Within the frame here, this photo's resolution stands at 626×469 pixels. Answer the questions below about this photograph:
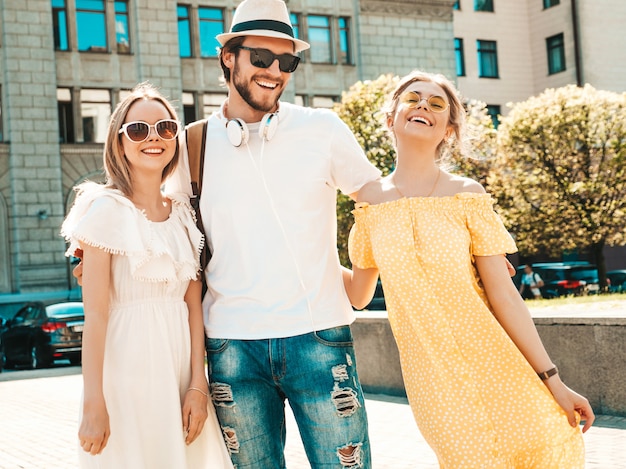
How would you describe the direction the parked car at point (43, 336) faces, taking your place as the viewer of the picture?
facing away from the viewer and to the left of the viewer

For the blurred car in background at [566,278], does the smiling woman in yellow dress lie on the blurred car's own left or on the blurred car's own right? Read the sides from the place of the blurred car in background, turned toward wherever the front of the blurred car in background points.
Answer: on the blurred car's own left

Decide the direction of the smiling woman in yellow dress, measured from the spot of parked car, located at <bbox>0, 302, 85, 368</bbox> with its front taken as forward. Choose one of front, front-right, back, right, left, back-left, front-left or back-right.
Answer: back-left

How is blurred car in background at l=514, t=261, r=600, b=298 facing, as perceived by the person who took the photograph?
facing away from the viewer and to the left of the viewer

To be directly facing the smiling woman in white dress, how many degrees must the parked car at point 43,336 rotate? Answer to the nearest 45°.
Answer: approximately 135° to its left

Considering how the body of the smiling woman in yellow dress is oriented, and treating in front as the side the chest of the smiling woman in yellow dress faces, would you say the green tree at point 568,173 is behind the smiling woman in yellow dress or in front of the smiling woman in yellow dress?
behind

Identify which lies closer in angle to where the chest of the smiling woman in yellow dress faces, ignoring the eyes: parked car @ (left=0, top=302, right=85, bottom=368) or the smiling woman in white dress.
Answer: the smiling woman in white dress
